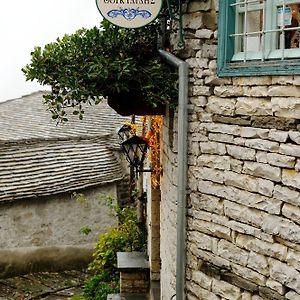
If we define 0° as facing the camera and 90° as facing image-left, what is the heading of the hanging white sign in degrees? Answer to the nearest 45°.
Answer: approximately 0°

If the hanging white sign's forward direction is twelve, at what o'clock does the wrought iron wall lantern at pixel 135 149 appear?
The wrought iron wall lantern is roughly at 6 o'clock from the hanging white sign.

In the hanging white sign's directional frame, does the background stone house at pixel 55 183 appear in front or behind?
behind
